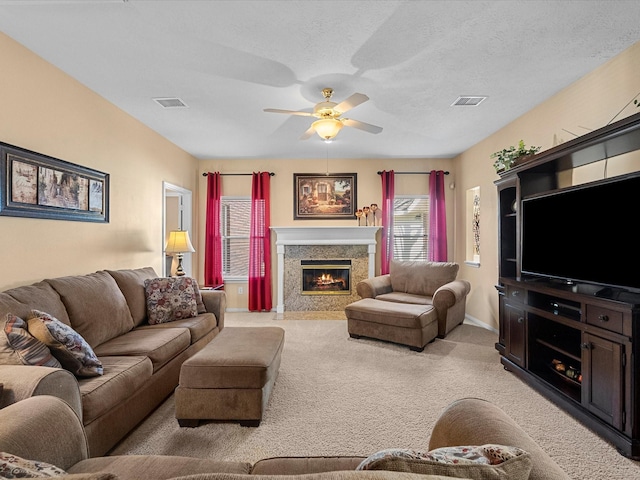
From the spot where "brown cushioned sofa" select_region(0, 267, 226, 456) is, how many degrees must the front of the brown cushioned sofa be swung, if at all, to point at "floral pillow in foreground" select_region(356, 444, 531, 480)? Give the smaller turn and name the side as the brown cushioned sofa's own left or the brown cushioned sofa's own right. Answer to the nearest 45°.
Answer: approximately 45° to the brown cushioned sofa's own right

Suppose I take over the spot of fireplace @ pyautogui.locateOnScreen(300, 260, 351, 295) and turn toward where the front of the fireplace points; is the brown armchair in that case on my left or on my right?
on my left

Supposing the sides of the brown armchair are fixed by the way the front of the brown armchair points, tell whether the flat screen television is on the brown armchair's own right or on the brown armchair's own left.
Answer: on the brown armchair's own left

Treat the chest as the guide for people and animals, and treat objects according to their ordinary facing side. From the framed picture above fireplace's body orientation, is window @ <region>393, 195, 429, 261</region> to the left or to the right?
on its left

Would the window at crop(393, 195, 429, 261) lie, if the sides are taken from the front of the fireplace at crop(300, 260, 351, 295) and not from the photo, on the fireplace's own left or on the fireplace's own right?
on the fireplace's own left

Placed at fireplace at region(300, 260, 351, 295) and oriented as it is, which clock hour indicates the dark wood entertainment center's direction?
The dark wood entertainment center is roughly at 11 o'clock from the fireplace.

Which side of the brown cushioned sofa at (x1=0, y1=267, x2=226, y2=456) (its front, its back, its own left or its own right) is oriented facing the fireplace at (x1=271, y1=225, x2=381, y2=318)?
left

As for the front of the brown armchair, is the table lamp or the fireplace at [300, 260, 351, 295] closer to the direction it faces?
the table lamp

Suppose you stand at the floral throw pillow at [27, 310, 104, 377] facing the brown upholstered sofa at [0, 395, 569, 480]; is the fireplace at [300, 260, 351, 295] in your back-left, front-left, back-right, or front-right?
back-left

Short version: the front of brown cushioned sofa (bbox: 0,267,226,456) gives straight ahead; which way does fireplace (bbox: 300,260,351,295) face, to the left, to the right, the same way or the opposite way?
to the right

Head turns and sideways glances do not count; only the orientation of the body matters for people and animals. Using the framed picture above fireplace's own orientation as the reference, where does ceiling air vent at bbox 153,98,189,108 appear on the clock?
The ceiling air vent is roughly at 1 o'clock from the framed picture above fireplace.

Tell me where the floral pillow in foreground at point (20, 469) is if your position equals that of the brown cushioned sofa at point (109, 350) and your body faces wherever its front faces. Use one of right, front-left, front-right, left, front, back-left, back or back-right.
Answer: front-right

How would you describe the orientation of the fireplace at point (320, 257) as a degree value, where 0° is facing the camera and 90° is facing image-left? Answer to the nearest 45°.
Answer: approximately 0°

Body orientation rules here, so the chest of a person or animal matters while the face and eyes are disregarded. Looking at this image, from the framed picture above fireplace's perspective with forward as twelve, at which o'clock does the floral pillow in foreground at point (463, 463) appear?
The floral pillow in foreground is roughly at 12 o'clock from the framed picture above fireplace.

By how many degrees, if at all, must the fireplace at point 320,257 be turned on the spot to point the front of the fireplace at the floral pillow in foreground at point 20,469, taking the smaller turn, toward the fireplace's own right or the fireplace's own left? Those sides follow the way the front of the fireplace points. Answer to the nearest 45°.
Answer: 0° — it already faces it
